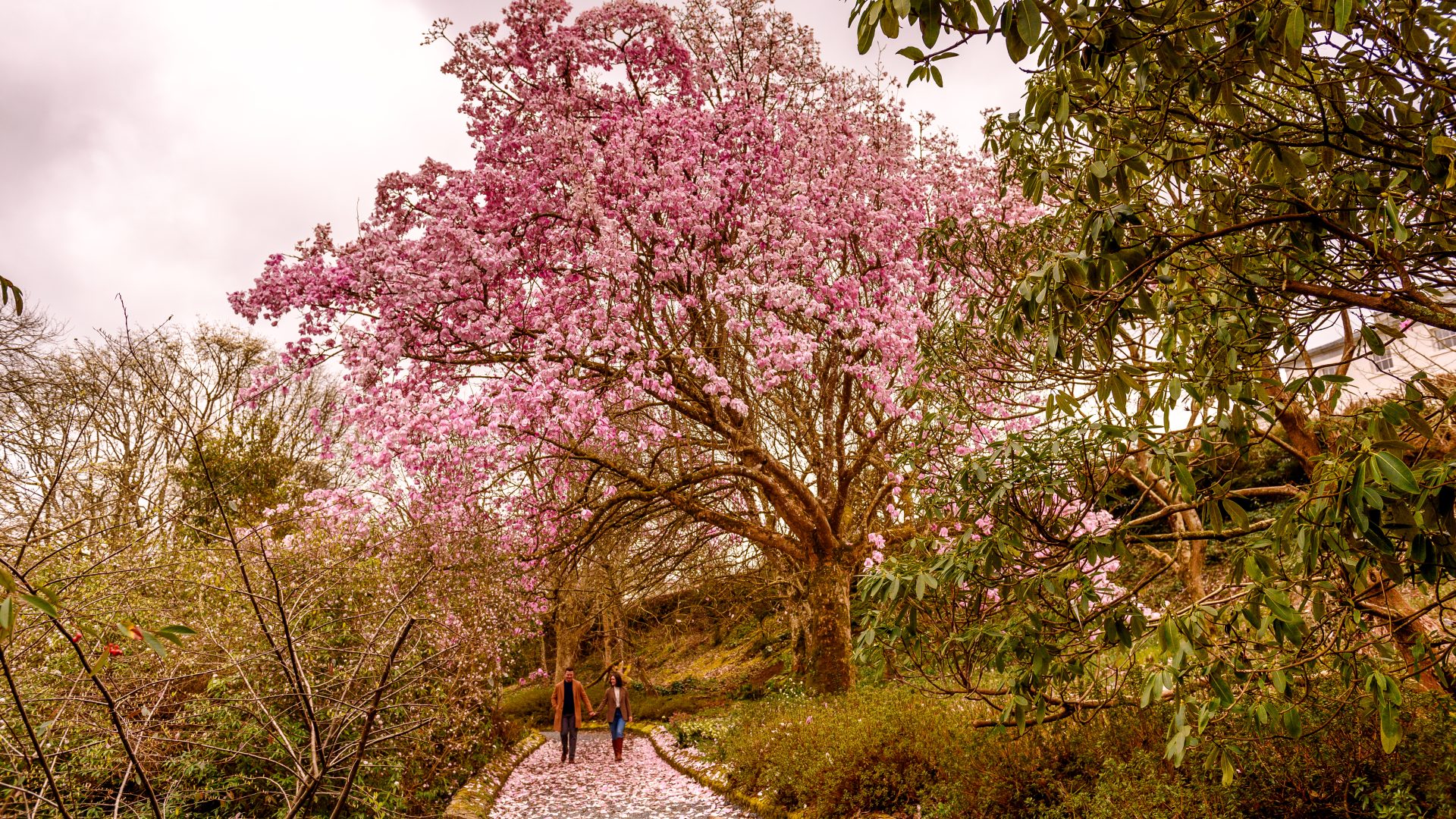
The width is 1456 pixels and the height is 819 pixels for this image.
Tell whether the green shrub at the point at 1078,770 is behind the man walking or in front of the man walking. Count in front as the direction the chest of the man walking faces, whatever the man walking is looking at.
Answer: in front

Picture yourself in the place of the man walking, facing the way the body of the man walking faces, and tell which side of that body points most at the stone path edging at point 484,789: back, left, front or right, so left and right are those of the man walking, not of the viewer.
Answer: front

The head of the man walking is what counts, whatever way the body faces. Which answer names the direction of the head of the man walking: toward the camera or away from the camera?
toward the camera

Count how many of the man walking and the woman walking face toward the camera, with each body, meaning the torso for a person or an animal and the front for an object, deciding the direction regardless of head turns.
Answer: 2

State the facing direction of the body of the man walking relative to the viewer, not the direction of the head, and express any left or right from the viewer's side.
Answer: facing the viewer

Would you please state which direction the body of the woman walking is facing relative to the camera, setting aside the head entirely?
toward the camera

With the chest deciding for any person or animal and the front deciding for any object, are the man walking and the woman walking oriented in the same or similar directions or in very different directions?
same or similar directions
